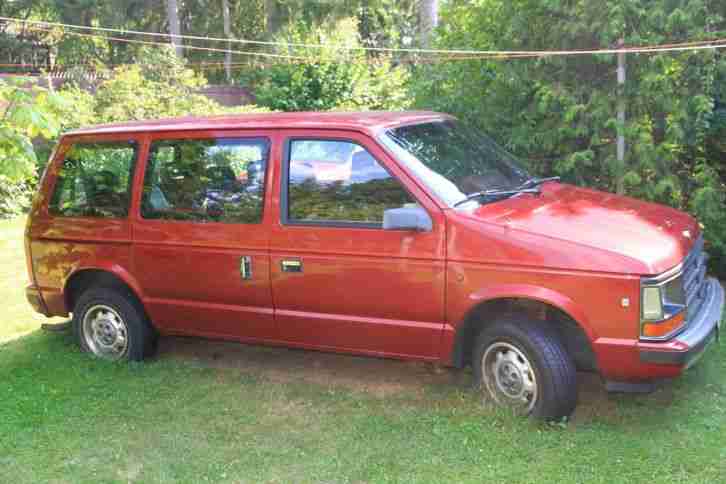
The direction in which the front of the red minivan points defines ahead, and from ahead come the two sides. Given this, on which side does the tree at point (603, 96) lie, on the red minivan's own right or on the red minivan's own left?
on the red minivan's own left

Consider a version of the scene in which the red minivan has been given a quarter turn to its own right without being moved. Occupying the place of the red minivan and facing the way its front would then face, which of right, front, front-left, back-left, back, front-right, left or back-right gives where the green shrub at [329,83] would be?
back-right

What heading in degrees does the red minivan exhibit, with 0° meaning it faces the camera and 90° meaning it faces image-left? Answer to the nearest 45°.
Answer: approximately 315°

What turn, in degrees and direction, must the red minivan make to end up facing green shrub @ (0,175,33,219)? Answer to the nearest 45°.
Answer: approximately 180°

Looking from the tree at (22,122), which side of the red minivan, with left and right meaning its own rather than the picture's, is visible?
back
